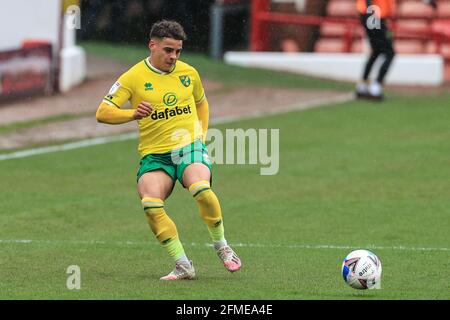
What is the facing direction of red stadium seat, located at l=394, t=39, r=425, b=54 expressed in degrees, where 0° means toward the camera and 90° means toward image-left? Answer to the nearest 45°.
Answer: approximately 0°

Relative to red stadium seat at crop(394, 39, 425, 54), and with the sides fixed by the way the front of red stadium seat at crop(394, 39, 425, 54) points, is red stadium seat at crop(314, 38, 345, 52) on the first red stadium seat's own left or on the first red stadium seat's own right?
on the first red stadium seat's own right

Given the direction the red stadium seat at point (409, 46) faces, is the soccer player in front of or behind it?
in front

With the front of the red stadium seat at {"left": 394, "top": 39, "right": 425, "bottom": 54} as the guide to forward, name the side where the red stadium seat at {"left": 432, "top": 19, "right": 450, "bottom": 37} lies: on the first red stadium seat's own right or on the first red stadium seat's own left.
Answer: on the first red stadium seat's own left

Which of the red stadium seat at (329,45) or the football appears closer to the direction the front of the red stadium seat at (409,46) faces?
the football

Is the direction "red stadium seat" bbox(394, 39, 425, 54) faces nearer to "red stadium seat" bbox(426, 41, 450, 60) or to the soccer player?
the soccer player

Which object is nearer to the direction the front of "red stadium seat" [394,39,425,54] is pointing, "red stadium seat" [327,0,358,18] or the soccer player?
the soccer player
